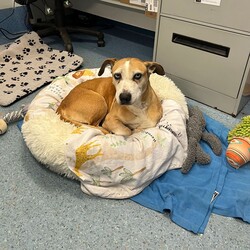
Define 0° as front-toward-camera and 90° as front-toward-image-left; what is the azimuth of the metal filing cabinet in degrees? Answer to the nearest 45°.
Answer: approximately 45°

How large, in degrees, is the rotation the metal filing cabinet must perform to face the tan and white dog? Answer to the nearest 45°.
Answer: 0° — it already faces it

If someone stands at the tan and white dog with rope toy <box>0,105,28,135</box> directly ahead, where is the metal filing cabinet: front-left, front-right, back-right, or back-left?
back-right

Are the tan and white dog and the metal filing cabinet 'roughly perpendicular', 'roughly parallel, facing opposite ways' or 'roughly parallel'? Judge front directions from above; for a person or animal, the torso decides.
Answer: roughly perpendicular

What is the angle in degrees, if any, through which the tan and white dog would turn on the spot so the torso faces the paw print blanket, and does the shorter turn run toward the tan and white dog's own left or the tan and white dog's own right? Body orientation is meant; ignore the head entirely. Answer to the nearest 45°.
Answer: approximately 180°

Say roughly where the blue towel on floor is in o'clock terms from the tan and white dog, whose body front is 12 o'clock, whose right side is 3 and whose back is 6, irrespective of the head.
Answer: The blue towel on floor is roughly at 12 o'clock from the tan and white dog.

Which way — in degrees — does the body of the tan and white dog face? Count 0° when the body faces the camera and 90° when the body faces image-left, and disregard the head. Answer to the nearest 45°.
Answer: approximately 315°
